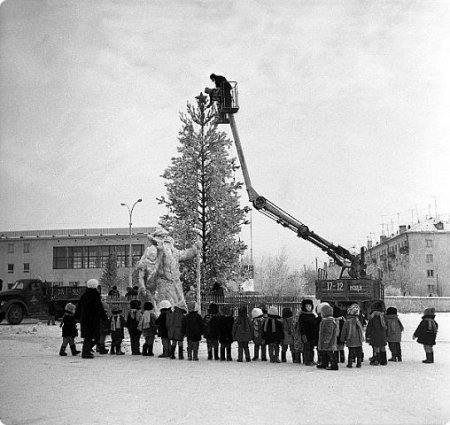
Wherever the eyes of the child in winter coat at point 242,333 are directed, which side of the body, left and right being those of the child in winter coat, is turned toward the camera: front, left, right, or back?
back

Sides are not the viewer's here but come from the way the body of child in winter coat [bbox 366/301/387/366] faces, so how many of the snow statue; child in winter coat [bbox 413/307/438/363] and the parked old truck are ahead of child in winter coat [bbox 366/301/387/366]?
2

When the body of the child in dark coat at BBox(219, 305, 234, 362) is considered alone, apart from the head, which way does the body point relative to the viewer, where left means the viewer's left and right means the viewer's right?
facing away from the viewer

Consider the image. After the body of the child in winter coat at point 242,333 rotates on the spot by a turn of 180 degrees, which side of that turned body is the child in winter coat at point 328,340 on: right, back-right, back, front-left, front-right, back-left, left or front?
front-left

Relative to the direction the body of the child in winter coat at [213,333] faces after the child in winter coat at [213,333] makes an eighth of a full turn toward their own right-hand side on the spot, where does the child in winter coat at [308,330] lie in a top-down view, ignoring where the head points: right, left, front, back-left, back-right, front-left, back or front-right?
right

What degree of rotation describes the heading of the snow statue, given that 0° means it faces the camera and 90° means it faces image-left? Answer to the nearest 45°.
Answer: approximately 0°

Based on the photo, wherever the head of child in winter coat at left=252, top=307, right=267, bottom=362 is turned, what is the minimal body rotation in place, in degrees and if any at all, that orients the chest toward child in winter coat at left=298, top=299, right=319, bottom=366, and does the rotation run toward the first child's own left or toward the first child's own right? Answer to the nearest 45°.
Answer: approximately 135° to the first child's own right
